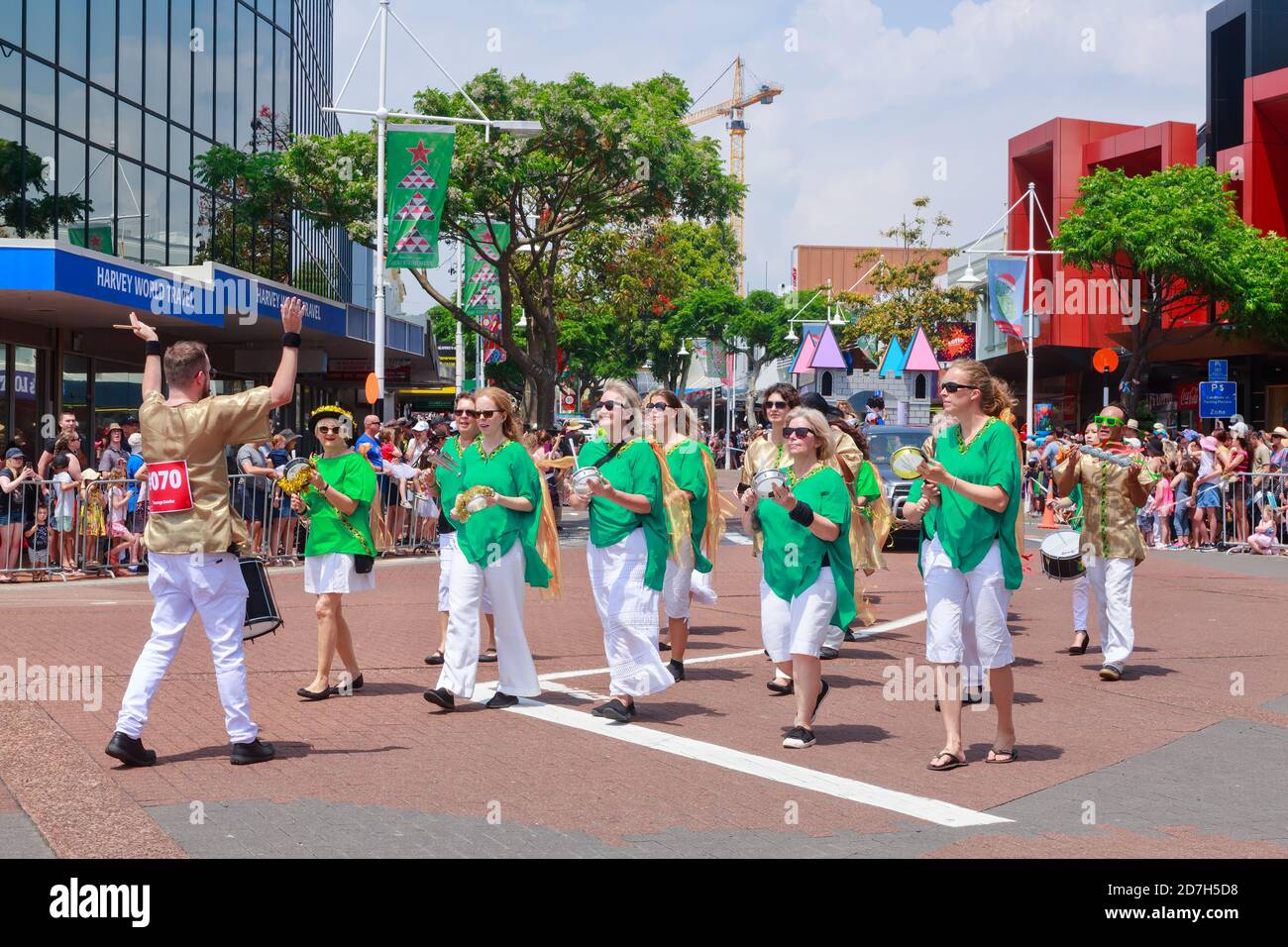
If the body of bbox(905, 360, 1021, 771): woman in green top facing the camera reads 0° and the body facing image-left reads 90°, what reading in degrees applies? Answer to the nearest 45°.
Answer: approximately 45°

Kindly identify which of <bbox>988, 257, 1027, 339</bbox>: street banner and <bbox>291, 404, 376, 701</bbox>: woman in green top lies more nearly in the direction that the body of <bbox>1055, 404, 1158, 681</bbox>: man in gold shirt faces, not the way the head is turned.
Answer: the woman in green top

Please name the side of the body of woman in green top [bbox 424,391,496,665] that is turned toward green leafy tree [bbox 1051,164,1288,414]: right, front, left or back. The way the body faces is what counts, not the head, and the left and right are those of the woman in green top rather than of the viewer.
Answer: back

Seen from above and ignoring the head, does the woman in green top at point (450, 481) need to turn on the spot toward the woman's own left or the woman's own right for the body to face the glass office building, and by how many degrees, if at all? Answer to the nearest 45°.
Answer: approximately 135° to the woman's own right

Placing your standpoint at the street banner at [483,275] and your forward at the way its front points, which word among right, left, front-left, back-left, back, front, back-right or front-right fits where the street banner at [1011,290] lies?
back-left

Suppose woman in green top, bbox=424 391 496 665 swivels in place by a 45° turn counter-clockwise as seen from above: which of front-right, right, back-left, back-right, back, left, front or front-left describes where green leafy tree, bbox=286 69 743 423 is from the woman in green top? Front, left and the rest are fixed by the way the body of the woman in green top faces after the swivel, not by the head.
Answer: back

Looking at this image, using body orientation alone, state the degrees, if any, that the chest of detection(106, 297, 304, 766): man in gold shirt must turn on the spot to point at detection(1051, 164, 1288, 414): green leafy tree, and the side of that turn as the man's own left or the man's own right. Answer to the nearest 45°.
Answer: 0° — they already face it

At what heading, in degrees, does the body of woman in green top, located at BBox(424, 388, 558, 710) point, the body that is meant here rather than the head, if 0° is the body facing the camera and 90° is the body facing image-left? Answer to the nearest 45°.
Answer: approximately 45°

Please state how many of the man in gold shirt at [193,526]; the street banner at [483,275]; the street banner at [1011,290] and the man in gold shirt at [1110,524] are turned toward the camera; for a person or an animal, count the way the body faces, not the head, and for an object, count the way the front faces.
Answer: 3

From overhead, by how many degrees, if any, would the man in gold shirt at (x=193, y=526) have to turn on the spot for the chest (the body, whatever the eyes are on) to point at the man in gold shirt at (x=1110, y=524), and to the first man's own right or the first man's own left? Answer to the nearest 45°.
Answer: approximately 45° to the first man's own right
